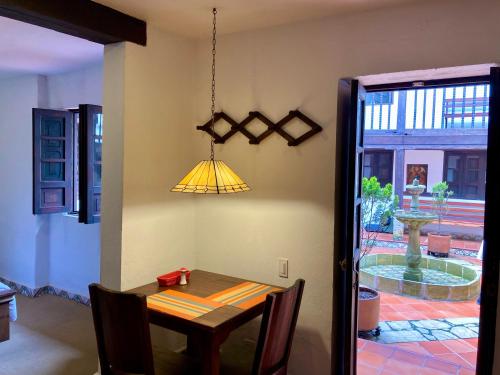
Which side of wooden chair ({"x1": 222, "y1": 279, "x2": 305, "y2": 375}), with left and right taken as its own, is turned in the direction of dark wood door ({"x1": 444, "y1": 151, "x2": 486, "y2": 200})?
right

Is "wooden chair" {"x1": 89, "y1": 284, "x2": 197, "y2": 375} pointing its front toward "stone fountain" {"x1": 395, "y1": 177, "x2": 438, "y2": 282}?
yes

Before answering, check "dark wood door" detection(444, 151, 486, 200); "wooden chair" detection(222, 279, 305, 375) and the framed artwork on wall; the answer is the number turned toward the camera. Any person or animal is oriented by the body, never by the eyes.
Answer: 2

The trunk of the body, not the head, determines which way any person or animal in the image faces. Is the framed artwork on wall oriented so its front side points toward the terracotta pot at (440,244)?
yes

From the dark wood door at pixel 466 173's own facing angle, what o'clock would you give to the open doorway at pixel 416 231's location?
The open doorway is roughly at 12 o'clock from the dark wood door.

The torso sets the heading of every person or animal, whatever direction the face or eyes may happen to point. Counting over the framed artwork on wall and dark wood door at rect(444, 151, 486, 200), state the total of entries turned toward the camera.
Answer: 2

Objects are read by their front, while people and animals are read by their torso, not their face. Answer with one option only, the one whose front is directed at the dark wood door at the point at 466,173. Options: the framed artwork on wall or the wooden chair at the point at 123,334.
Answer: the wooden chair

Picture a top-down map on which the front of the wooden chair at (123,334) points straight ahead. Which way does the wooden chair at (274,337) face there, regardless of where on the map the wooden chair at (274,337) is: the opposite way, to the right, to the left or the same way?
to the left

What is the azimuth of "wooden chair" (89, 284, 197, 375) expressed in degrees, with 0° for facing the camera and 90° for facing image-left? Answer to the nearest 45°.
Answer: approximately 225°

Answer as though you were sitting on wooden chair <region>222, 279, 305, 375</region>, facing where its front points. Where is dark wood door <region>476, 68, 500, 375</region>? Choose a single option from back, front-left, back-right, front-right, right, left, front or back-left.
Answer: back-right

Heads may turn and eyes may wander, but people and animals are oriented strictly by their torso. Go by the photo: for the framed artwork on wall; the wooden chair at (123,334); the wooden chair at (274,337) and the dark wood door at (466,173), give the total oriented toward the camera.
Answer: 2

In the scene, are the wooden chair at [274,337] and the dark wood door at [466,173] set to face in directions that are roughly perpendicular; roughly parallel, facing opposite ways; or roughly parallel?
roughly perpendicular

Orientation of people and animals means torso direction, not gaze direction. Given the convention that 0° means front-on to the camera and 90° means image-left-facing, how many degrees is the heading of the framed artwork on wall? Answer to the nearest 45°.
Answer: approximately 0°

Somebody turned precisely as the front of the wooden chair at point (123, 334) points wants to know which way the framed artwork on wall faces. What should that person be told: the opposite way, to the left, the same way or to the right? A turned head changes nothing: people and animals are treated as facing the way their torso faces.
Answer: the opposite way
